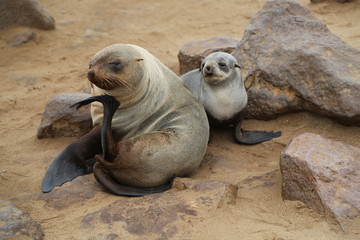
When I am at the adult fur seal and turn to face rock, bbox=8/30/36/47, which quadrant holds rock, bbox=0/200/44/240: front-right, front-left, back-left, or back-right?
back-left

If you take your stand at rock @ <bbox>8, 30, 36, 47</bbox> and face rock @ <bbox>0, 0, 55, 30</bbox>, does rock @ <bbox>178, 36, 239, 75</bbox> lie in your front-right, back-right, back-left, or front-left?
back-right

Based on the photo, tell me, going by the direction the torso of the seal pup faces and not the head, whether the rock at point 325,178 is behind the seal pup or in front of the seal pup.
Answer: in front

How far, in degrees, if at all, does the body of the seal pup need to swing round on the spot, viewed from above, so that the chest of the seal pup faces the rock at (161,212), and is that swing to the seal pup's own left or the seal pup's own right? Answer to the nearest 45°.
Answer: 0° — it already faces it

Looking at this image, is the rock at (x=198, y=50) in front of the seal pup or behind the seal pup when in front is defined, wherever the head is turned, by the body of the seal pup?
behind

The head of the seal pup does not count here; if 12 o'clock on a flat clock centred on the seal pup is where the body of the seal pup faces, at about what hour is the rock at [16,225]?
The rock is roughly at 1 o'clock from the seal pup.

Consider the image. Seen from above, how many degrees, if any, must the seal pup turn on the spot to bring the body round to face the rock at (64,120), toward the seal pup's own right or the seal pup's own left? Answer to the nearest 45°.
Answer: approximately 90° to the seal pup's own right

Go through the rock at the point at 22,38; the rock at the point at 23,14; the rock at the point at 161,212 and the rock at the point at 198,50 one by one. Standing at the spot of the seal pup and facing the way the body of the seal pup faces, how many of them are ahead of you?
1

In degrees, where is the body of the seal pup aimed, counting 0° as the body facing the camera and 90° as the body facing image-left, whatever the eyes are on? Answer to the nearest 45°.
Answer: approximately 0°

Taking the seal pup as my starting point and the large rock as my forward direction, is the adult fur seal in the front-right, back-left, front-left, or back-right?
back-right

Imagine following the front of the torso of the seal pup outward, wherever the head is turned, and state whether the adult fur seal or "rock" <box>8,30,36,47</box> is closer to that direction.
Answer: the adult fur seal

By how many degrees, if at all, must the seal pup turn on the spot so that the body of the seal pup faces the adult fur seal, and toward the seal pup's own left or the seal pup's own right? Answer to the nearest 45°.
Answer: approximately 45° to the seal pup's own right
